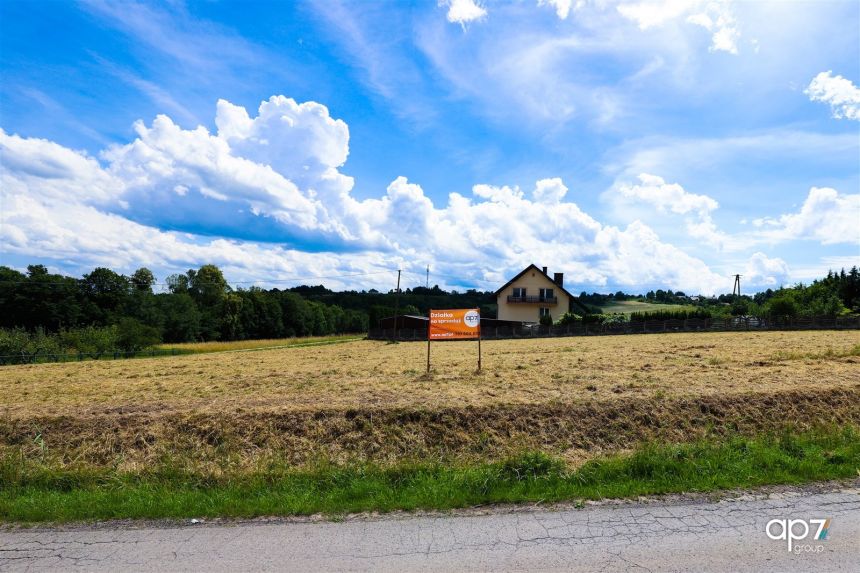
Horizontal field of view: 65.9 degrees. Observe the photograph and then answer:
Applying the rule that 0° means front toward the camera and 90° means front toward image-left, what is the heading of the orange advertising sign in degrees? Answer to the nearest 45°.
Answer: approximately 0°

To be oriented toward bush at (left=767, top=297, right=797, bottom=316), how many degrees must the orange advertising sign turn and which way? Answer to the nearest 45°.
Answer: approximately 135° to its left

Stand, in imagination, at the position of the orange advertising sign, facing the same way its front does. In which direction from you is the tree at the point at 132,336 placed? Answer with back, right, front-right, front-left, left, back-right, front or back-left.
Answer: back-right

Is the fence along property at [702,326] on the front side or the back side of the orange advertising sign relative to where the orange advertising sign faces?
on the back side

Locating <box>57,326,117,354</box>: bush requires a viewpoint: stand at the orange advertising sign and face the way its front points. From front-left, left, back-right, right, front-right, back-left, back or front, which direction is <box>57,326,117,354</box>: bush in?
back-right
